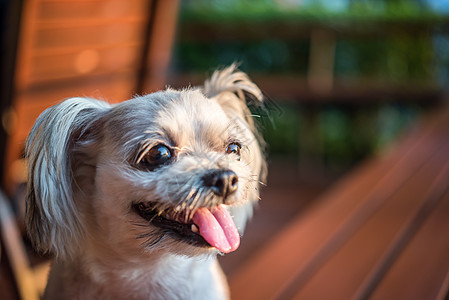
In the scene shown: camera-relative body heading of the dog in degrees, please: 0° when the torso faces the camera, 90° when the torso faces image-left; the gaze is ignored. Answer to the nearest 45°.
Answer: approximately 315°
